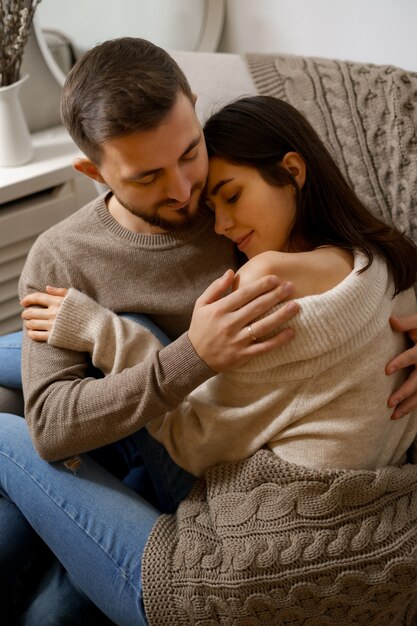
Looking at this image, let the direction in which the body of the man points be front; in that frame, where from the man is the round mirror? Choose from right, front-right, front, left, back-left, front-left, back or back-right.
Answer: back-left

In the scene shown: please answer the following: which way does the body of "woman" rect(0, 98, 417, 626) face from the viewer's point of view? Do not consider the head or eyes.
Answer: to the viewer's left

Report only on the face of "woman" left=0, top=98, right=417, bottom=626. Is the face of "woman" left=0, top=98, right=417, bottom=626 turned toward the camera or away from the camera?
toward the camera

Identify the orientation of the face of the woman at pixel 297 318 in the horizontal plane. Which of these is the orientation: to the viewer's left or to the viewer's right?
to the viewer's left

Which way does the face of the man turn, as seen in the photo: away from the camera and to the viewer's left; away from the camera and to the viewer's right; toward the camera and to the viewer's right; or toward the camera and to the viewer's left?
toward the camera and to the viewer's right
